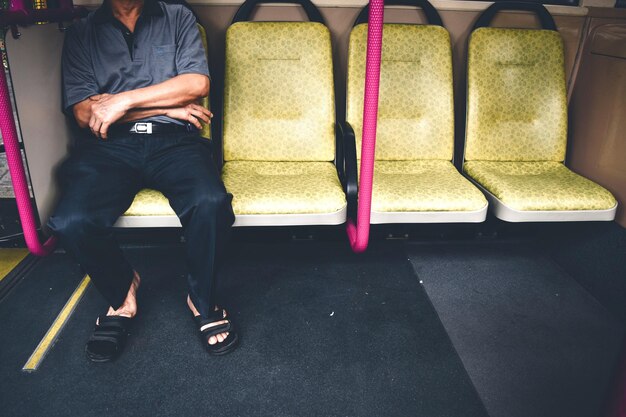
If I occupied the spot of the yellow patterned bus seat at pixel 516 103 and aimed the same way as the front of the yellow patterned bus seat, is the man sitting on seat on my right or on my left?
on my right

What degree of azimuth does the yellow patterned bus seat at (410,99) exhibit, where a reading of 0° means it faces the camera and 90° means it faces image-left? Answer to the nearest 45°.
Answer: approximately 0°

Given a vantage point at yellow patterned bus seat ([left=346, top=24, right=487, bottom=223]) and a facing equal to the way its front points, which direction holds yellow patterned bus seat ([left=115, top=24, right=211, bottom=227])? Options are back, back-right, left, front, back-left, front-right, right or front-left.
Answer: front-right

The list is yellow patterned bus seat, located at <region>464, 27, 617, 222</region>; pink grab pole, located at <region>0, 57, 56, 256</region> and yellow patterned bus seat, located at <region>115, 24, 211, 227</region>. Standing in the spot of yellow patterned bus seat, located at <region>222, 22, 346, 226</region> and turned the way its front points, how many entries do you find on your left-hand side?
1

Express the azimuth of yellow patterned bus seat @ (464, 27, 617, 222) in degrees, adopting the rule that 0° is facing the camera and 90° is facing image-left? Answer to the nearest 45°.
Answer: approximately 315°

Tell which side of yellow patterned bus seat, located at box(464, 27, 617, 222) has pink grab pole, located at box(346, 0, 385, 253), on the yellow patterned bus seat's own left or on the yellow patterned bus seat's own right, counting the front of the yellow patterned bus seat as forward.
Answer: on the yellow patterned bus seat's own right
